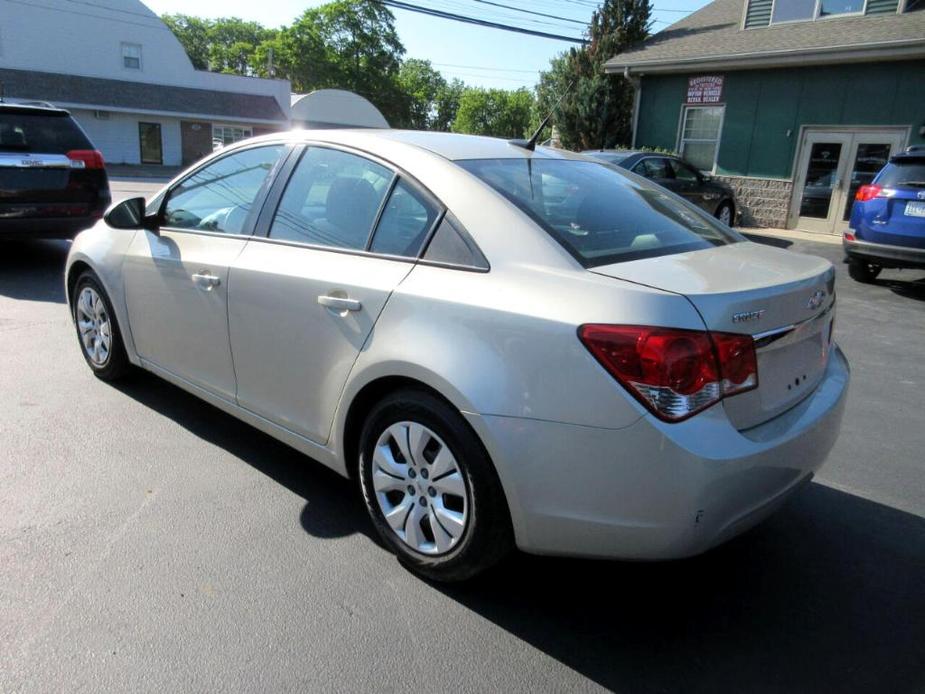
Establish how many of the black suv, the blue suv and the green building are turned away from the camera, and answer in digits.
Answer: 2

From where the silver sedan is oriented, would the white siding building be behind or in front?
in front

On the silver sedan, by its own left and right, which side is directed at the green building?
right

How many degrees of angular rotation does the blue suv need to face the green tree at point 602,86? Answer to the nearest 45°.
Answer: approximately 45° to its left

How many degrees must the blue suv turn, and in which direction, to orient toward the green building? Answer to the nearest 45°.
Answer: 0° — it already faces it

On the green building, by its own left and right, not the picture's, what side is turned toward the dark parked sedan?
front

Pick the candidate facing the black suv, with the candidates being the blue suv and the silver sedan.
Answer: the silver sedan

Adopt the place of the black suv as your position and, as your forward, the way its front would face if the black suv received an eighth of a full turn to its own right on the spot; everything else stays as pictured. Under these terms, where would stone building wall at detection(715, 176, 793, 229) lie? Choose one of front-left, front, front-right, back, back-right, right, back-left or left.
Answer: front-right

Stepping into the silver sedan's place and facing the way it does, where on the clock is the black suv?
The black suv is roughly at 12 o'clock from the silver sedan.

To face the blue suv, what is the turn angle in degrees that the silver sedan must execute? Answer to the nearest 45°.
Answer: approximately 90° to its right

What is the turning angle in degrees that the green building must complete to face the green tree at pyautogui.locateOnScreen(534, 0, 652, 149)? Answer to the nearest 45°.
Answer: approximately 90° to its right

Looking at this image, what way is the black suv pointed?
away from the camera

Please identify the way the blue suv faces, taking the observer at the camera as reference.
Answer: facing away from the viewer
